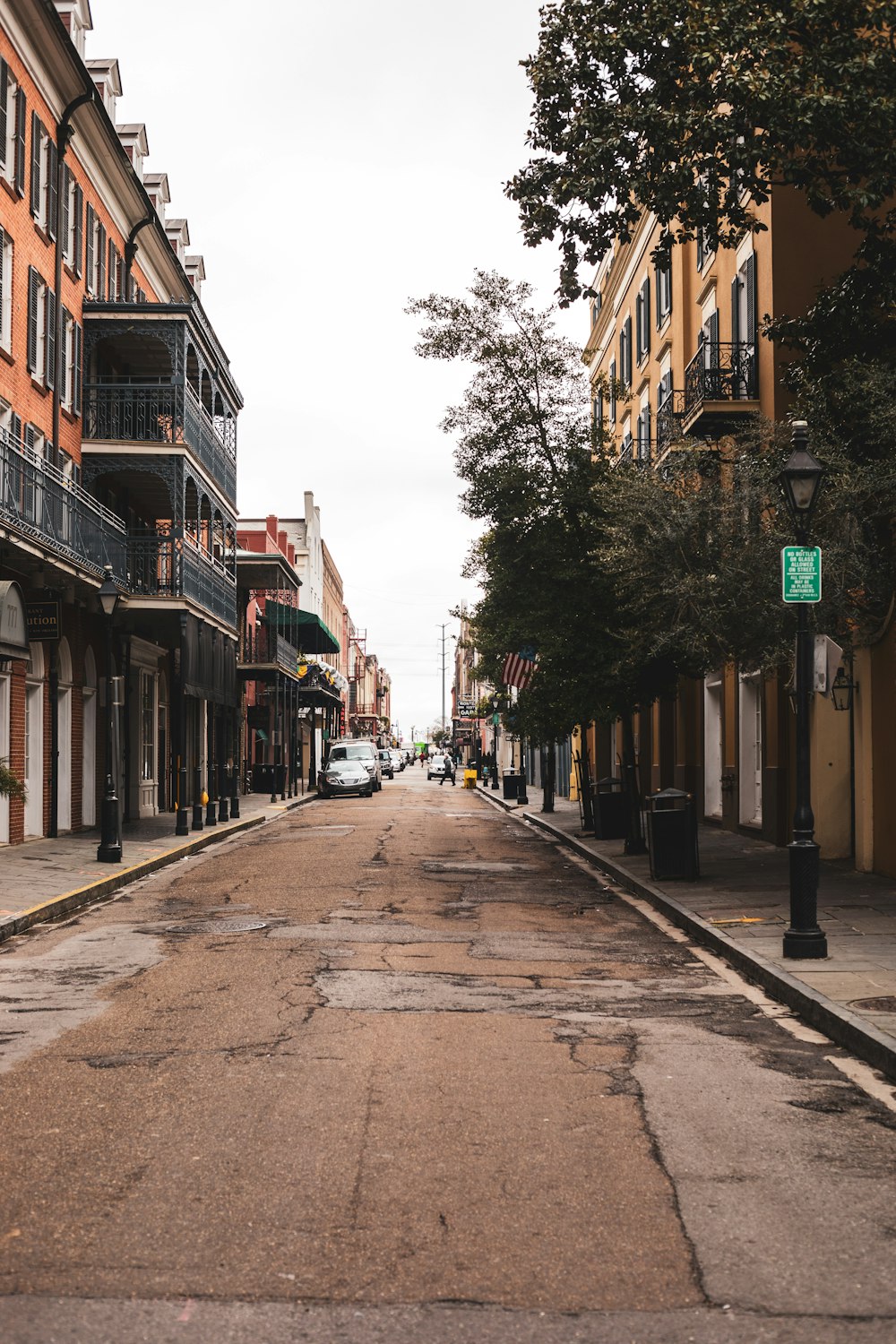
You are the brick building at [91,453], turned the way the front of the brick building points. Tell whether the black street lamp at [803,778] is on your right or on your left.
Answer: on your right

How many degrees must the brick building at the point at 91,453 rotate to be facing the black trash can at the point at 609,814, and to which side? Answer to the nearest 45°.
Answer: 0° — it already faces it

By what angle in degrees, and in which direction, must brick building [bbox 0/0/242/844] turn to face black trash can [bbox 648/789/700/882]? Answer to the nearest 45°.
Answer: approximately 45° to its right

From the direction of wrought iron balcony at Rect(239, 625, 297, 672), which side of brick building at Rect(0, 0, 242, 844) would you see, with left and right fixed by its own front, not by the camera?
left

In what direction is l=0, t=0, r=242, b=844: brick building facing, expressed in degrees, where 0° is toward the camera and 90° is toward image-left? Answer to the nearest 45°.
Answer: approximately 270°

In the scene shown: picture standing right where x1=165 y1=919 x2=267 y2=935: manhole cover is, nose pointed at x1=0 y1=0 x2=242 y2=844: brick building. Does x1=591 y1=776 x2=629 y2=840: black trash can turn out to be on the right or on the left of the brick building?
right

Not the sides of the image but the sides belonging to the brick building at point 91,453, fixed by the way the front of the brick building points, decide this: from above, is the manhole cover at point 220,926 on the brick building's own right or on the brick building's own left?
on the brick building's own right

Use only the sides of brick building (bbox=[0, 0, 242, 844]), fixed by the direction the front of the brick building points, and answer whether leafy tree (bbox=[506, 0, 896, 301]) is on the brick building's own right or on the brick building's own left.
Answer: on the brick building's own right
